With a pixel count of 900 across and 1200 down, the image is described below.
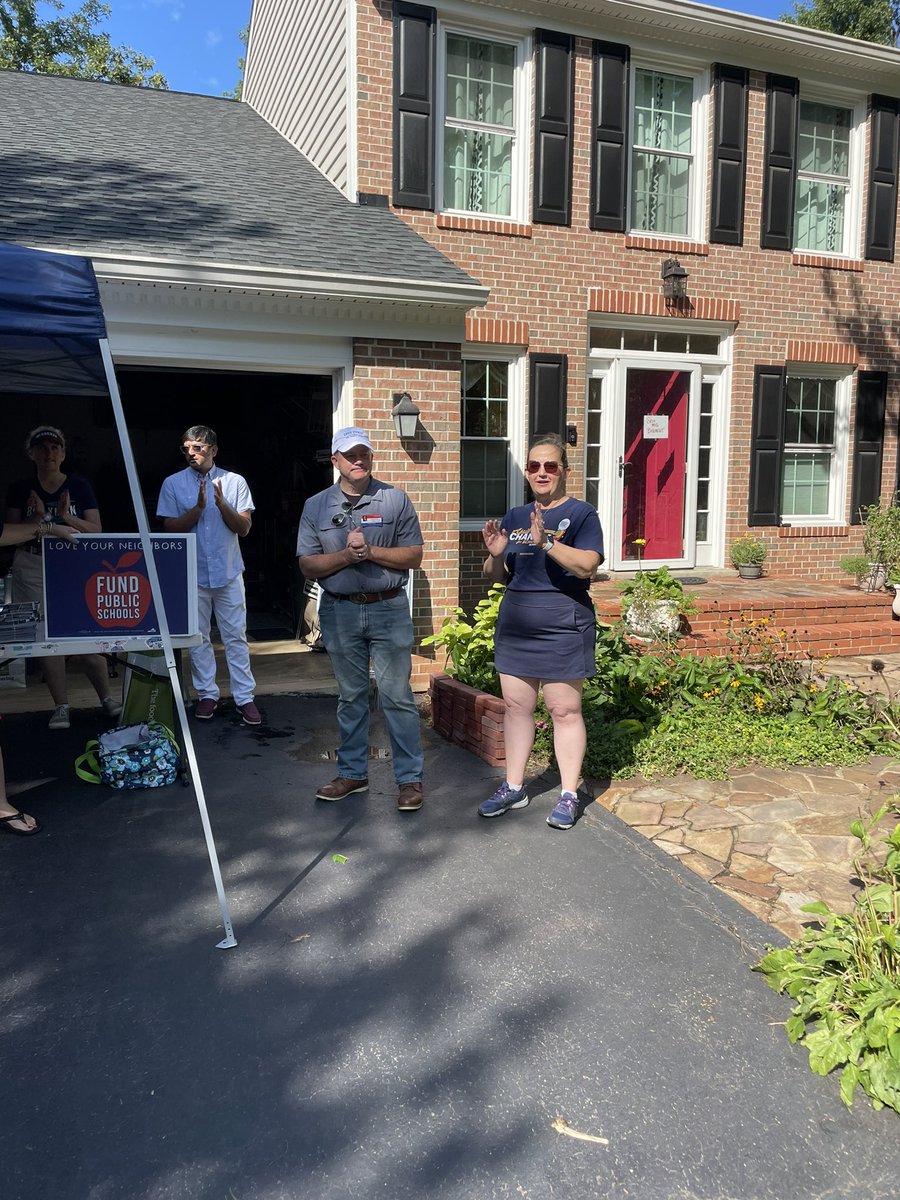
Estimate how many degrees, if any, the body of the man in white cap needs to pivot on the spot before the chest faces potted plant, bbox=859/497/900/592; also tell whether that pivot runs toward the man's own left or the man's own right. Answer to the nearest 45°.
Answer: approximately 135° to the man's own left

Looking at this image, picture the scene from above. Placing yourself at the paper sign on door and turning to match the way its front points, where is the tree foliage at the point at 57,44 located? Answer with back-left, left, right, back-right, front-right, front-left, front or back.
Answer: back-right

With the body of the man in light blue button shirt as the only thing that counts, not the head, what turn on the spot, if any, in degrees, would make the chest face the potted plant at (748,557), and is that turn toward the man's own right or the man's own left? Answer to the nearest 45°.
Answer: approximately 135° to the man's own left

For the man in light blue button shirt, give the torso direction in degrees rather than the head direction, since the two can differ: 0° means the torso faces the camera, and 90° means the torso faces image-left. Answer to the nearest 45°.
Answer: approximately 0°

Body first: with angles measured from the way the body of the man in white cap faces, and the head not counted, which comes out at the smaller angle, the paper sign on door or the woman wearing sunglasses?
the woman wearing sunglasses

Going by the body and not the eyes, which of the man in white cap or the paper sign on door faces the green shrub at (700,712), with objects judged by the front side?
the paper sign on door

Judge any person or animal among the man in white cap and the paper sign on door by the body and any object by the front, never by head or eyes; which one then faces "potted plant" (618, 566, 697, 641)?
the paper sign on door

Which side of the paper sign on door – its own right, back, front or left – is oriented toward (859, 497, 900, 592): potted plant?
left
